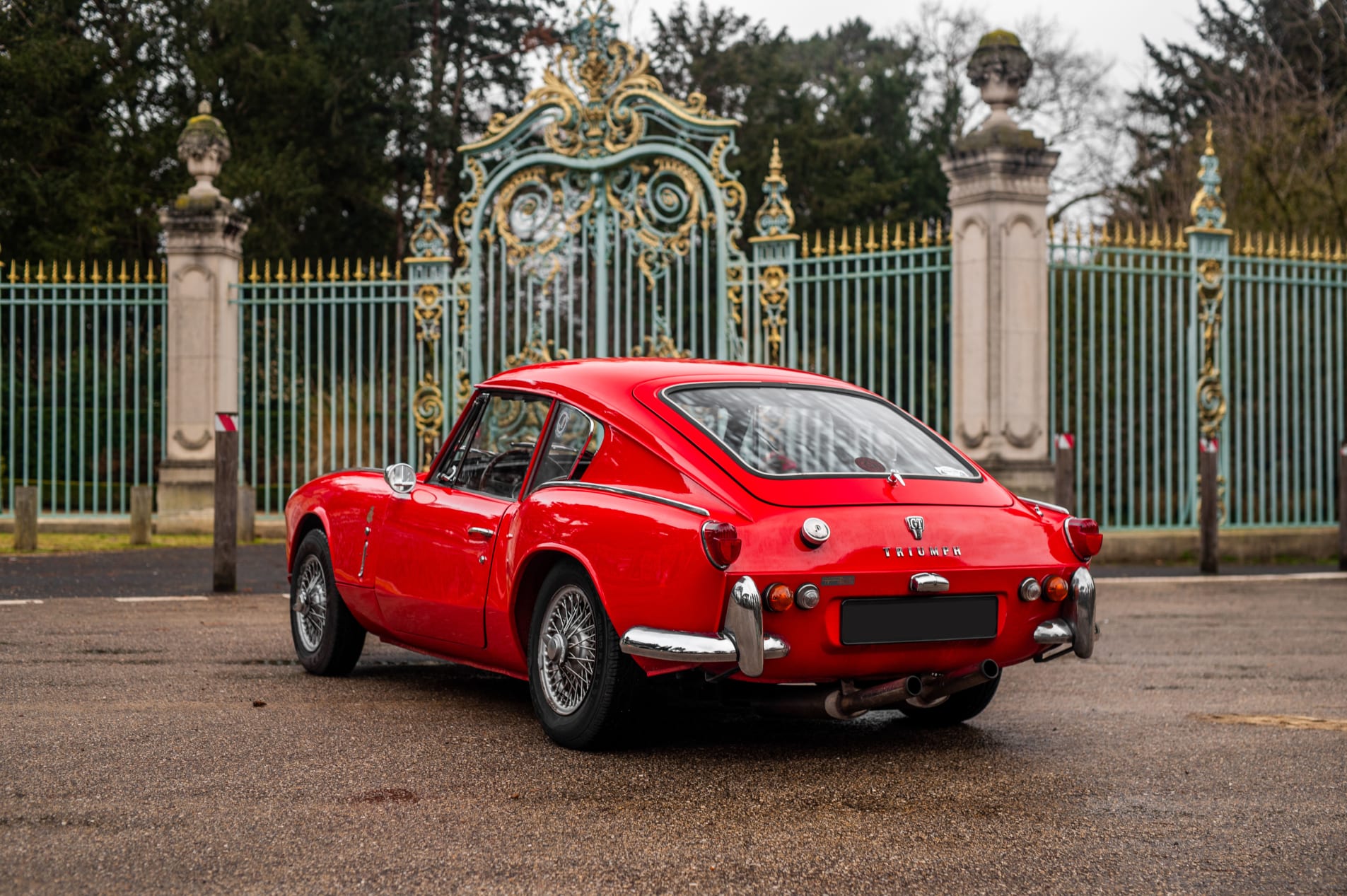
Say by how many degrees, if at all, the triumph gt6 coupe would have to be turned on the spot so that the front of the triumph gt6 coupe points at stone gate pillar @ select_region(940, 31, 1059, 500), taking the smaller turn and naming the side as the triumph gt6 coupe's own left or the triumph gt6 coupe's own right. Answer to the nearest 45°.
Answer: approximately 45° to the triumph gt6 coupe's own right

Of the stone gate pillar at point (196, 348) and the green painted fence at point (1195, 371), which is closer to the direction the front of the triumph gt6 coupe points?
the stone gate pillar

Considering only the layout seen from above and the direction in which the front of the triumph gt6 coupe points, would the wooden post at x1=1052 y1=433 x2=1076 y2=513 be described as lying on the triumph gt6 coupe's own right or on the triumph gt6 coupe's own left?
on the triumph gt6 coupe's own right

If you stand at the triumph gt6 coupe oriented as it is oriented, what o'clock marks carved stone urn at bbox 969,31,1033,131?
The carved stone urn is roughly at 2 o'clock from the triumph gt6 coupe.

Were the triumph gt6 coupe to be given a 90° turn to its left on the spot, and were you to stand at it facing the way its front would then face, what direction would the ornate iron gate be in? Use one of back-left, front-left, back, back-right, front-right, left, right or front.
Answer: back-right

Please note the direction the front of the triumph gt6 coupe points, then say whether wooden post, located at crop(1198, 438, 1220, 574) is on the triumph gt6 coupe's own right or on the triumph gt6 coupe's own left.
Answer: on the triumph gt6 coupe's own right

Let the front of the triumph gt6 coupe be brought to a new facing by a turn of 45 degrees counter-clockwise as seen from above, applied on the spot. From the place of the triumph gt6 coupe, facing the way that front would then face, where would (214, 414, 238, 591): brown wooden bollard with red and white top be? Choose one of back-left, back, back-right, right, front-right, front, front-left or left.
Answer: front-right

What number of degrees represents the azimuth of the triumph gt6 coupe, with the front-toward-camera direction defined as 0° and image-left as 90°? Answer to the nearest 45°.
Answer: approximately 135°

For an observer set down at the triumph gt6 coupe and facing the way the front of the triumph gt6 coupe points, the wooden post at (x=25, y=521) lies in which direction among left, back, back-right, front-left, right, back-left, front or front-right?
front

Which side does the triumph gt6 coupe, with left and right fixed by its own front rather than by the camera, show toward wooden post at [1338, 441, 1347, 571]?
right

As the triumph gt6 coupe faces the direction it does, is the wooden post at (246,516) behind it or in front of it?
in front

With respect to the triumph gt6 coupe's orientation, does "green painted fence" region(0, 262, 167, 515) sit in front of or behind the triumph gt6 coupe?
in front
